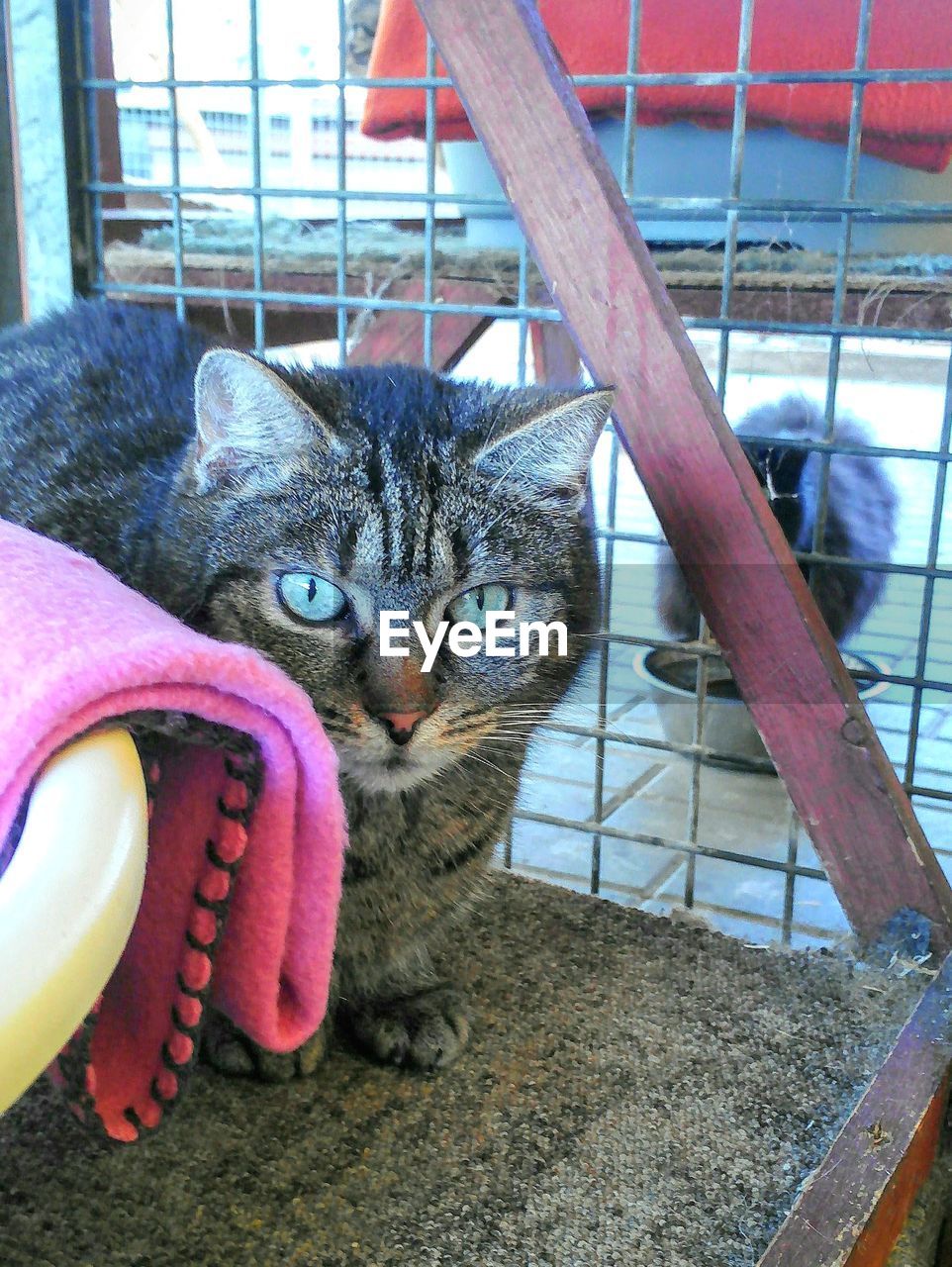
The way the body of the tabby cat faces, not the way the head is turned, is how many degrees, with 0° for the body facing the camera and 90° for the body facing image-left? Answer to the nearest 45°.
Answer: approximately 315°

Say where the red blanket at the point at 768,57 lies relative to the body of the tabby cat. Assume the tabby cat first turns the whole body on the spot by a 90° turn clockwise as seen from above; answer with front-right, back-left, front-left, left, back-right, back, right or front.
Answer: back

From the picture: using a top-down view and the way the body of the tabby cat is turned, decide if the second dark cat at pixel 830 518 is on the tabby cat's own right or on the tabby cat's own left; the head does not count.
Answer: on the tabby cat's own left

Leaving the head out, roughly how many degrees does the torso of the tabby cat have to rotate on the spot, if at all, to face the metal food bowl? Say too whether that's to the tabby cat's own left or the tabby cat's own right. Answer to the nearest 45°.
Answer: approximately 90° to the tabby cat's own left

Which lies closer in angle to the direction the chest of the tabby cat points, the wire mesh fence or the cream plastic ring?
the cream plastic ring
